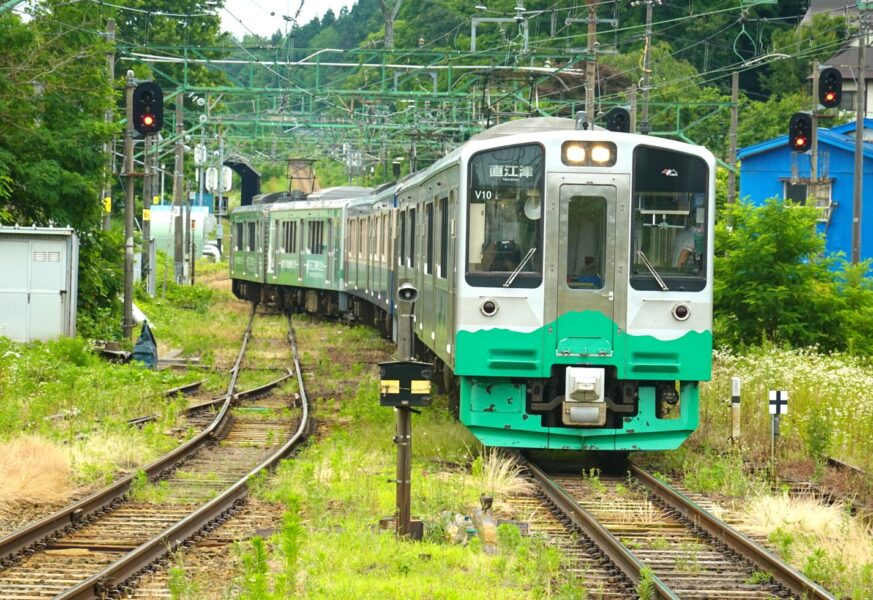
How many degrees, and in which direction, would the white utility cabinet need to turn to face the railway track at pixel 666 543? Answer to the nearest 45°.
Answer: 0° — it already faces it

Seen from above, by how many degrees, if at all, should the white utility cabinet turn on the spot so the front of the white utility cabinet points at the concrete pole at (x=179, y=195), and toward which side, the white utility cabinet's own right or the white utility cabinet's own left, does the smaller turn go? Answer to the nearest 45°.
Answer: approximately 180°

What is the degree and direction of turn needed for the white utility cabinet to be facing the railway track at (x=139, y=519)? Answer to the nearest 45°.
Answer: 0° — it already faces it

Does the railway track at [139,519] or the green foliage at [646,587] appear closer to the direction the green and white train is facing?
the green foliage

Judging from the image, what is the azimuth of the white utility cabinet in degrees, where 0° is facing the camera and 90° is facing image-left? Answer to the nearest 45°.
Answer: approximately 0°

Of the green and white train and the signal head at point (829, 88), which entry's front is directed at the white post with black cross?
the signal head
